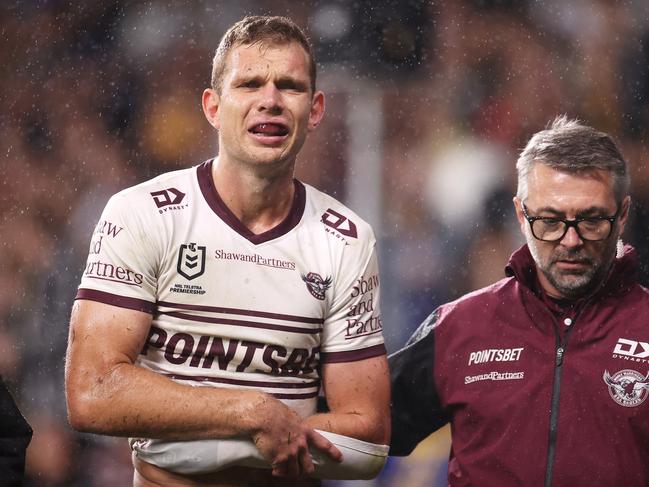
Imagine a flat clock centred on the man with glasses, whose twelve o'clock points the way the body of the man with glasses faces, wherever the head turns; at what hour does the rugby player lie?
The rugby player is roughly at 2 o'clock from the man with glasses.

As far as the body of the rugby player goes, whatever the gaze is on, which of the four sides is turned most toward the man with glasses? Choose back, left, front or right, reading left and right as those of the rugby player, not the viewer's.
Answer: left

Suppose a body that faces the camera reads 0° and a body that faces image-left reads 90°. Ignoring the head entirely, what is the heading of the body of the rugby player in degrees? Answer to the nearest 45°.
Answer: approximately 0°

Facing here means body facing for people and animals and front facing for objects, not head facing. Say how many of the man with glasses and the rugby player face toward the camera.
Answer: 2

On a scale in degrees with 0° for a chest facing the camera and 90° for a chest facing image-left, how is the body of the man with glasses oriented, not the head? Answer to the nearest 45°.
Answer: approximately 0°
